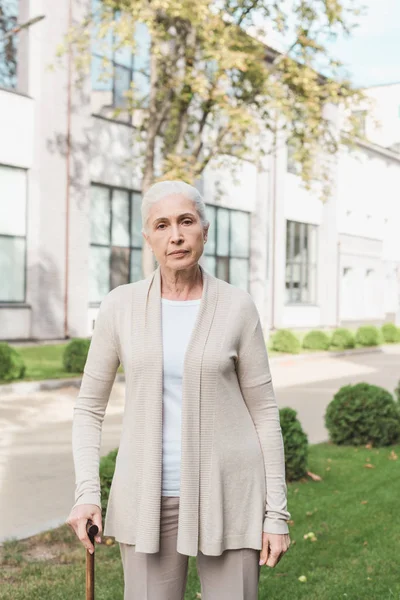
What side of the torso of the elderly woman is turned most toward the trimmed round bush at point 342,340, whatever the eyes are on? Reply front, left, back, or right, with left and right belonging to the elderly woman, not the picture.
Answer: back

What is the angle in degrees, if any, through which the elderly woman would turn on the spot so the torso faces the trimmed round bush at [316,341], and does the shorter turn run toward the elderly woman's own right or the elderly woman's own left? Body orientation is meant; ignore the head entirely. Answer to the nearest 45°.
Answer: approximately 180°

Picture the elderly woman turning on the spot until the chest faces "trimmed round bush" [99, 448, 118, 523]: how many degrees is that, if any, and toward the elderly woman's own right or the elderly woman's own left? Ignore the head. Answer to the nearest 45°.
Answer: approximately 180°

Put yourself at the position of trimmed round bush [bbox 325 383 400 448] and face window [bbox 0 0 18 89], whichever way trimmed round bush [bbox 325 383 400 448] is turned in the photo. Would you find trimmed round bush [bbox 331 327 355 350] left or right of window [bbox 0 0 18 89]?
right

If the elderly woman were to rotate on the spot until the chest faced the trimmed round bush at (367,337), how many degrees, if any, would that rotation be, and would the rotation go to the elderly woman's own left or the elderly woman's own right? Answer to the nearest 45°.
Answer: approximately 180°

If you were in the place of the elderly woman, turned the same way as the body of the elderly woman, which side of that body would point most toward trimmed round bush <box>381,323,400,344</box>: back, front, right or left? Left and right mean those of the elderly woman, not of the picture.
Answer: back

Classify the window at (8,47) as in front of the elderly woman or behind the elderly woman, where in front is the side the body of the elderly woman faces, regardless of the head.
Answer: behind

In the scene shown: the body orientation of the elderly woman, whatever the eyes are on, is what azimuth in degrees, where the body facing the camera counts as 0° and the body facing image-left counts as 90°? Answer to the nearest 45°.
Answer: approximately 0°

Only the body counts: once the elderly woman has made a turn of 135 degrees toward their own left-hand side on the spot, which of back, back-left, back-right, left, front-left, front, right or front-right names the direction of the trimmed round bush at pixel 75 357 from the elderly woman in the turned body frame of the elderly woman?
front-left
